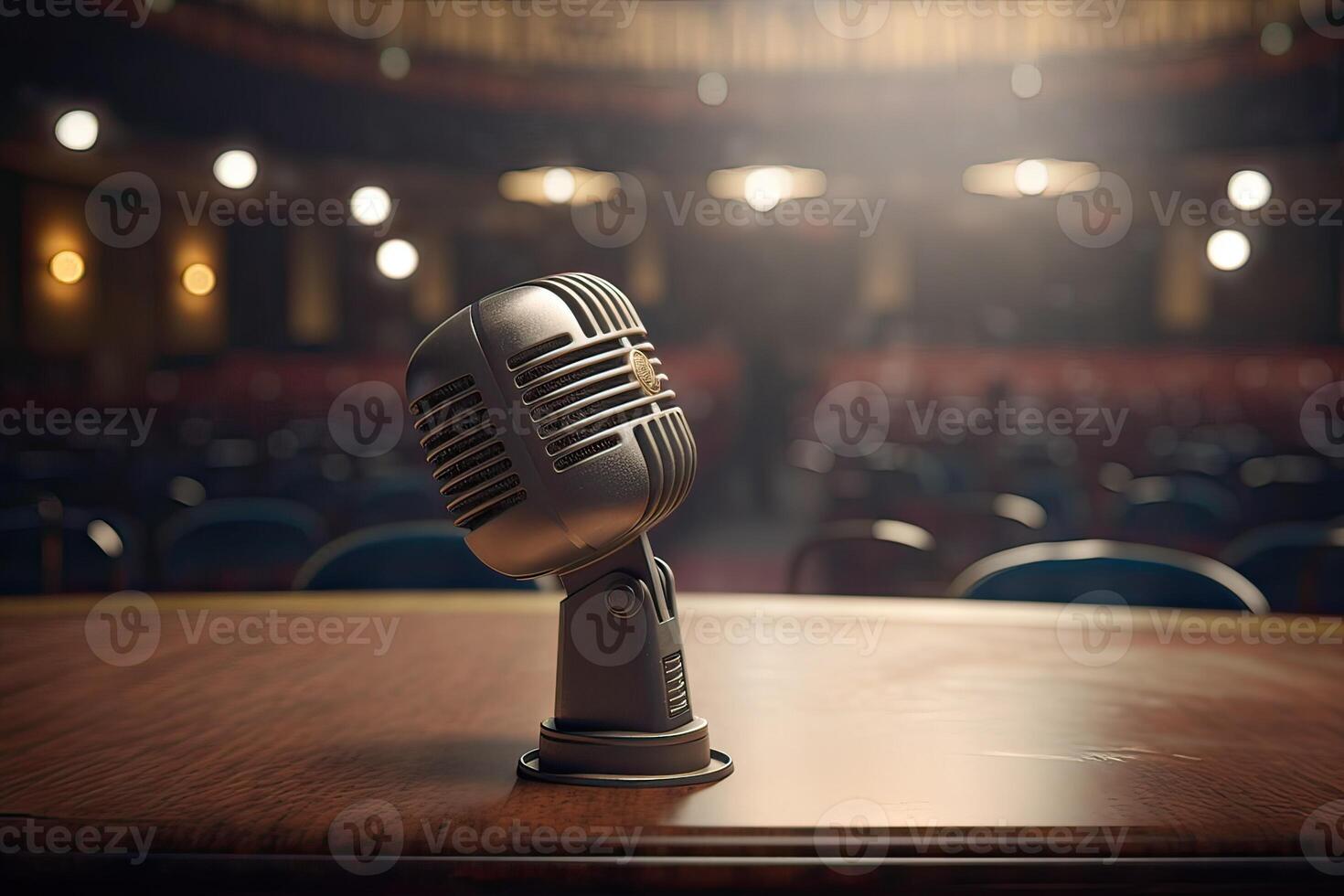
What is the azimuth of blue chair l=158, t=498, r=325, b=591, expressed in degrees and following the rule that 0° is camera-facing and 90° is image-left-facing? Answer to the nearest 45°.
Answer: approximately 0°

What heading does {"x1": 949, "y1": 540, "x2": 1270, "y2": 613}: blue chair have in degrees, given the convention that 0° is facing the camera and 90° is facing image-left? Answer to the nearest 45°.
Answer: approximately 0°

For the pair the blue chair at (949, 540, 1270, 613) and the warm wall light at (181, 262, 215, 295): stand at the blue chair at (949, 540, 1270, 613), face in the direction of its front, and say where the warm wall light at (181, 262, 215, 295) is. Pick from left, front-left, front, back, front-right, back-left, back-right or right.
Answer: back-right

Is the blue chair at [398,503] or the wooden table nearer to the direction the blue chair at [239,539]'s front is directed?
the wooden table

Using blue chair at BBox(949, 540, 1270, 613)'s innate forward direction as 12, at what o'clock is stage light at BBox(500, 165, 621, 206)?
The stage light is roughly at 5 o'clock from the blue chair.

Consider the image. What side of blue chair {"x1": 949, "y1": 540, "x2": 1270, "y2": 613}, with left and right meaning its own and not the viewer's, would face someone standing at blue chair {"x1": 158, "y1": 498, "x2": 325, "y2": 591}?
right

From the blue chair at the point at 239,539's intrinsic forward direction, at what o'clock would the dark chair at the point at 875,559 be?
the dark chair at the point at 875,559 is roughly at 10 o'clock from the blue chair at the point at 239,539.

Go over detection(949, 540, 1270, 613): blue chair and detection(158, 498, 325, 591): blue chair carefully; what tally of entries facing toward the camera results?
2

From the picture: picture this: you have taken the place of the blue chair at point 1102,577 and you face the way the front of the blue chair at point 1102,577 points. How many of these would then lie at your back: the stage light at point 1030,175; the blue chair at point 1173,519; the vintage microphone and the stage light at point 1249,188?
3

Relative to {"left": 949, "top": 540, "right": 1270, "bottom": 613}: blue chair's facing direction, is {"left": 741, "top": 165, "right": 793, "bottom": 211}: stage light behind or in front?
behind

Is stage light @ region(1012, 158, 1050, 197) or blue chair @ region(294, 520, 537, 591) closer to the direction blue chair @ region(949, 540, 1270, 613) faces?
the blue chair

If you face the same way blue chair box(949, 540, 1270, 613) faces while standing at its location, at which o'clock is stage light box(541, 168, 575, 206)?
The stage light is roughly at 5 o'clock from the blue chair.

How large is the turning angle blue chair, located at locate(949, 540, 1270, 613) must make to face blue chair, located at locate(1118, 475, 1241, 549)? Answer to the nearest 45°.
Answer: approximately 180°
